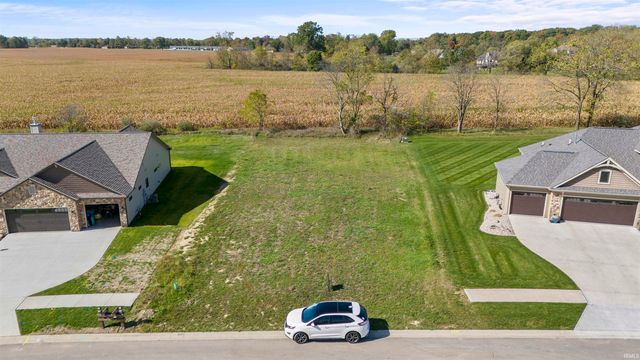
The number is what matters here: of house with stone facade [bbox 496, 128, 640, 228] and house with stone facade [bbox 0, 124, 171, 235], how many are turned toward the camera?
2

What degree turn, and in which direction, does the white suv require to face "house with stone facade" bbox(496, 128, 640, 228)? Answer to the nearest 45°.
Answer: approximately 135° to its right

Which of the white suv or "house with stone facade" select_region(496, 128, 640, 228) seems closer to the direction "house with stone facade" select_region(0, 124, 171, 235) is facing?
the white suv

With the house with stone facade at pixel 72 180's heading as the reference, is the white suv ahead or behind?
ahead

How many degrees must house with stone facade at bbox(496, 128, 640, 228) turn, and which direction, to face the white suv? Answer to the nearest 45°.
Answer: approximately 45° to its right

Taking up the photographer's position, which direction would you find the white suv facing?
facing to the left of the viewer

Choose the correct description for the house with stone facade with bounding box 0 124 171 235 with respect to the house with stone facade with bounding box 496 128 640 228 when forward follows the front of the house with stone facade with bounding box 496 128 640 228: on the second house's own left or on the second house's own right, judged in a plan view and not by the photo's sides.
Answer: on the second house's own right

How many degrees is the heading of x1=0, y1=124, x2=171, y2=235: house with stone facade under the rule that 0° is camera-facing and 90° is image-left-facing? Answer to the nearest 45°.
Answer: approximately 0°

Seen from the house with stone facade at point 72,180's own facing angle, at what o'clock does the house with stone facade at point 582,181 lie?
the house with stone facade at point 582,181 is roughly at 10 o'clock from the house with stone facade at point 72,180.

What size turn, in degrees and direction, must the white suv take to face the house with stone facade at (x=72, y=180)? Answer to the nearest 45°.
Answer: approximately 45° to its right
